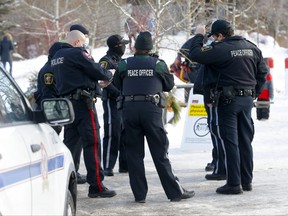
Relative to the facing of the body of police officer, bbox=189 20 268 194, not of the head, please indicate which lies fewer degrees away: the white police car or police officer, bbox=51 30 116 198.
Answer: the police officer

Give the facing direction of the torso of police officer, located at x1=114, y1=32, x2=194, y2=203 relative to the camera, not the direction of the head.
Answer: away from the camera

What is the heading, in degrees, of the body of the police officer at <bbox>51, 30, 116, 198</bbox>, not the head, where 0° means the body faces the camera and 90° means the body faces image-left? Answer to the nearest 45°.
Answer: approximately 225°

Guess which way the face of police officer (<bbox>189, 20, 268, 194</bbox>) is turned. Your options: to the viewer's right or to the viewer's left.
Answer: to the viewer's left

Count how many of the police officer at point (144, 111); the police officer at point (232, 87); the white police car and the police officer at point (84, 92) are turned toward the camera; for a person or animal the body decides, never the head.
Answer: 0

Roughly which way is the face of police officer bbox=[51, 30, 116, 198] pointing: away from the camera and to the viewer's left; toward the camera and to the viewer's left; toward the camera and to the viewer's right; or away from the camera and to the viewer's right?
away from the camera and to the viewer's right

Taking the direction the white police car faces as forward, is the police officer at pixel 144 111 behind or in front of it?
in front

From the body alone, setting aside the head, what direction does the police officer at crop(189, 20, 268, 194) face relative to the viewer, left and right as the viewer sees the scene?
facing away from the viewer and to the left of the viewer
